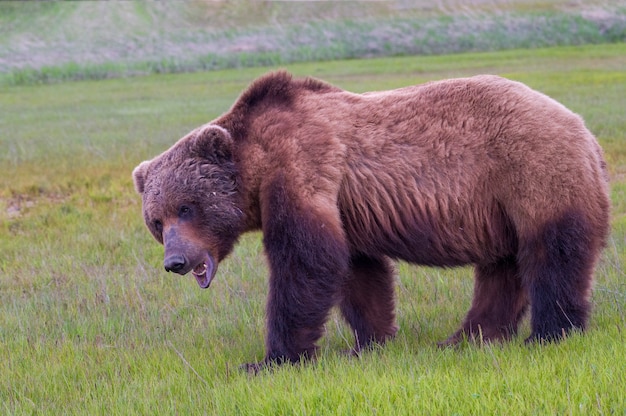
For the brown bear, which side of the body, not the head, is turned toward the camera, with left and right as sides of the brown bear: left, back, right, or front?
left
